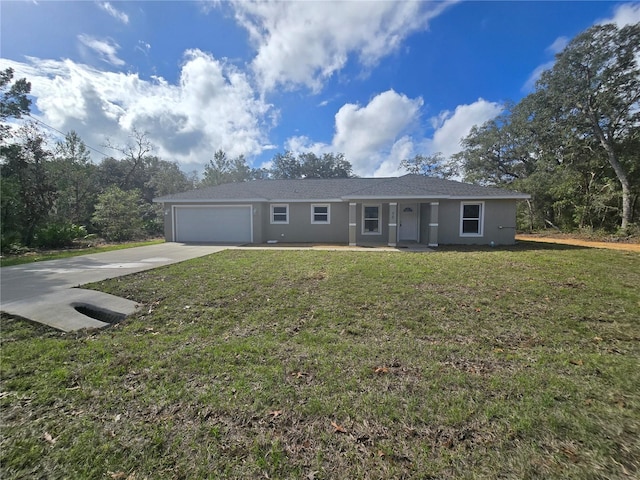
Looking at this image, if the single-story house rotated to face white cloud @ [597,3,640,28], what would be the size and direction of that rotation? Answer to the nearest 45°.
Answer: approximately 90° to its left

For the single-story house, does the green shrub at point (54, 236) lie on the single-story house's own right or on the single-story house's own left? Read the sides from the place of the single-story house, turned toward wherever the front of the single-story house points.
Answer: on the single-story house's own right

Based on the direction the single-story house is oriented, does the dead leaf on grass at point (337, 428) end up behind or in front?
in front

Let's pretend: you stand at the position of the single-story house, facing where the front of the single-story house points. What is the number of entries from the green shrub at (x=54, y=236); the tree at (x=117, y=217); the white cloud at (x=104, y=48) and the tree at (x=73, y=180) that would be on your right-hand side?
4

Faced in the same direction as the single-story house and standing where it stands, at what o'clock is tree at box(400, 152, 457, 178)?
The tree is roughly at 7 o'clock from the single-story house.

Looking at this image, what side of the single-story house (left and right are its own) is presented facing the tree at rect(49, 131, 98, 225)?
right

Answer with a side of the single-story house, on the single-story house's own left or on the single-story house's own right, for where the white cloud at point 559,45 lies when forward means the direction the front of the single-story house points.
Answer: on the single-story house's own left

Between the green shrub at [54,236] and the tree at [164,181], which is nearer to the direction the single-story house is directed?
the green shrub

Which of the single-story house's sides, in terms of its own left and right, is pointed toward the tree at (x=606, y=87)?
left

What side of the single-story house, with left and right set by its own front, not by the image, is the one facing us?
front

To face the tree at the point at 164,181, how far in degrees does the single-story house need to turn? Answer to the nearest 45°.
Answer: approximately 135° to its right

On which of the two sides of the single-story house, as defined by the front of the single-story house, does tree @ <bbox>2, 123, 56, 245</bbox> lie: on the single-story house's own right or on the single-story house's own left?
on the single-story house's own right

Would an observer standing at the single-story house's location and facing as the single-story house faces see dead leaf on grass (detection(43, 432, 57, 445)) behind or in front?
in front

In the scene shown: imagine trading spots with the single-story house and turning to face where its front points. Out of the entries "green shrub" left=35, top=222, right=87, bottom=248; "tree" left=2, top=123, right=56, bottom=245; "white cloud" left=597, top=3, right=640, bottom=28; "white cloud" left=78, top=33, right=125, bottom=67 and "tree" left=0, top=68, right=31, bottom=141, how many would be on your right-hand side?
4

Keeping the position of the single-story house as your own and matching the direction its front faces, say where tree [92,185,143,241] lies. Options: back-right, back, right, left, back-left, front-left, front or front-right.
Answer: right

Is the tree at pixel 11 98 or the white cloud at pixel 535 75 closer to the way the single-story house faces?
the tree
